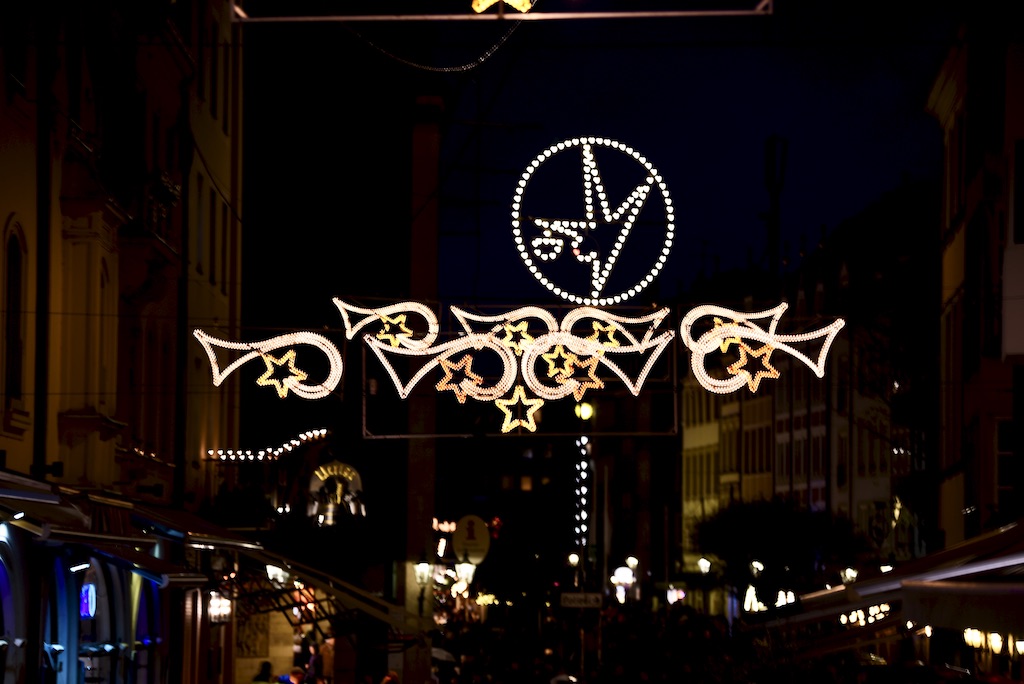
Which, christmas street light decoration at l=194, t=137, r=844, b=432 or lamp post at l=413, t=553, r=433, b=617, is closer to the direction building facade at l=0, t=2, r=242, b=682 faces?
the christmas street light decoration

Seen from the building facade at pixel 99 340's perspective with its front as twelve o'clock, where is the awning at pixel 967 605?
The awning is roughly at 12 o'clock from the building facade.

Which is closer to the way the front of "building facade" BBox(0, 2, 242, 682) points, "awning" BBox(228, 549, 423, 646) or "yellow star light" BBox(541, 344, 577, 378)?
the yellow star light

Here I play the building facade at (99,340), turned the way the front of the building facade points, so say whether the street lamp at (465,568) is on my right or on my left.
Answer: on my left

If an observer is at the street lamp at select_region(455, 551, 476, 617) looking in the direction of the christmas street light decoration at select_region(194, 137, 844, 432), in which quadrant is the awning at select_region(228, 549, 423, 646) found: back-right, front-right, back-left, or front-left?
front-right

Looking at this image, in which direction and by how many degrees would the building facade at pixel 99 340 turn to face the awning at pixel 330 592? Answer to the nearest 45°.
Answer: approximately 45° to its left

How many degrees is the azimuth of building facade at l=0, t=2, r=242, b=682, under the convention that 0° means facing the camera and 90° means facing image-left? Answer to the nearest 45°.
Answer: approximately 270°

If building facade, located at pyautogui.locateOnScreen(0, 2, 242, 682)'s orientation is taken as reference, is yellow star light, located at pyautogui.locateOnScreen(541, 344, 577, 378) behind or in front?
in front

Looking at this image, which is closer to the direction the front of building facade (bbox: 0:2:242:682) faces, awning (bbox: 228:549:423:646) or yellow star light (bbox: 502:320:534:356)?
the yellow star light

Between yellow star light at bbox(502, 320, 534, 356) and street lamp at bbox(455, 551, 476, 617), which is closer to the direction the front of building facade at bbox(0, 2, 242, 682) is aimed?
the yellow star light

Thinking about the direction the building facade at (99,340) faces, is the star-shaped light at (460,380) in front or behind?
in front
